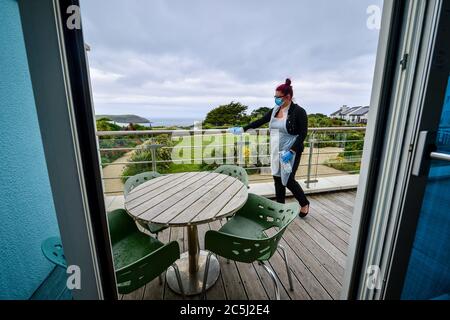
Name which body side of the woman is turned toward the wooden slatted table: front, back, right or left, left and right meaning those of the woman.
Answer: front

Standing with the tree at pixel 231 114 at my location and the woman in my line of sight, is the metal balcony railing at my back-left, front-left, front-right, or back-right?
front-right

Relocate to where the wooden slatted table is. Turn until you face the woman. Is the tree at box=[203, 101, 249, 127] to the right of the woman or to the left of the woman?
left

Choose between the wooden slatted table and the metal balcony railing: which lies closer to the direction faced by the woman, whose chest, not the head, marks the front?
the wooden slatted table

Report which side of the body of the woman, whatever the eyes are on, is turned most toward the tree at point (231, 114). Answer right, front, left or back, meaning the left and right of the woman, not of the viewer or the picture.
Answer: right

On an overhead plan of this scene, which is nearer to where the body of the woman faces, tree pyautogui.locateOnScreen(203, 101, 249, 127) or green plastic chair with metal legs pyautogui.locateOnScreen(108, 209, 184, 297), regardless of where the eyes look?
the green plastic chair with metal legs

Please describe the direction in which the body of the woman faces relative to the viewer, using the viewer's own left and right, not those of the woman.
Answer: facing the viewer and to the left of the viewer

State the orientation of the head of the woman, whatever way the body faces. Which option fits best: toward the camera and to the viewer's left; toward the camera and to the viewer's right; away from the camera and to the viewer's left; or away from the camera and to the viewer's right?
toward the camera and to the viewer's left
